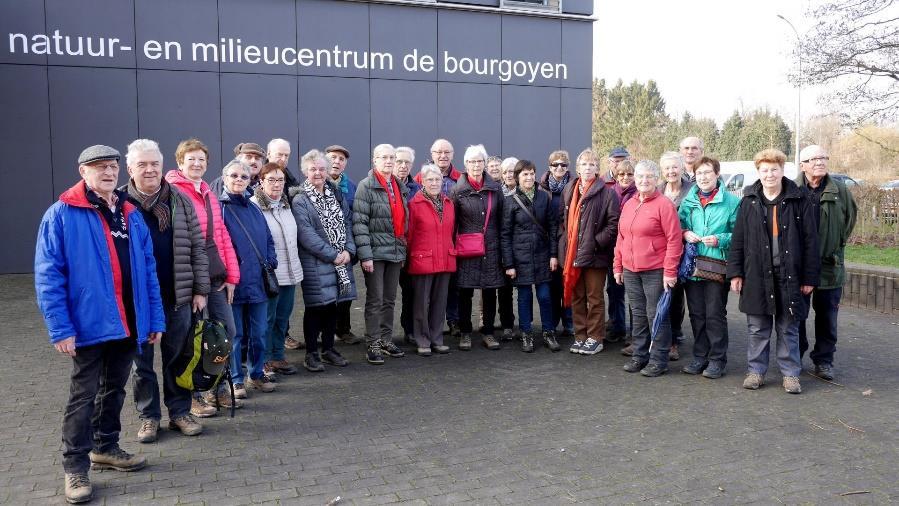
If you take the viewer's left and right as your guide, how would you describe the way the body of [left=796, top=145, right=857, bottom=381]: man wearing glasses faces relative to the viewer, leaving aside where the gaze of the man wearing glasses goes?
facing the viewer and to the left of the viewer

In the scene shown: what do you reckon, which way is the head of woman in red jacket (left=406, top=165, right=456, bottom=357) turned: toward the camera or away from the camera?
toward the camera

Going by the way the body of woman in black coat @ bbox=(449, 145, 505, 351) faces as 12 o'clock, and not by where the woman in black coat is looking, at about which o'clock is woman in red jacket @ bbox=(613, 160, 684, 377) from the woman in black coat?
The woman in red jacket is roughly at 10 o'clock from the woman in black coat.

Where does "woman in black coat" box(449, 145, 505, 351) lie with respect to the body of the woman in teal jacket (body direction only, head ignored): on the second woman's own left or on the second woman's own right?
on the second woman's own right

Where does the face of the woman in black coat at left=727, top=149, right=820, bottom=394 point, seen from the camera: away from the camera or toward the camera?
toward the camera

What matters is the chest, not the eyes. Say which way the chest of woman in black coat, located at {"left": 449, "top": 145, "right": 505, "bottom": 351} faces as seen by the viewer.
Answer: toward the camera

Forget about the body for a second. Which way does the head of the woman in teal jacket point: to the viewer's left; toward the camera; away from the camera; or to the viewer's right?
toward the camera

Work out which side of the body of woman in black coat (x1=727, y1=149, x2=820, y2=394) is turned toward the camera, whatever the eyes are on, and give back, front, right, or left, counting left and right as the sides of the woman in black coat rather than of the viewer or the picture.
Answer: front

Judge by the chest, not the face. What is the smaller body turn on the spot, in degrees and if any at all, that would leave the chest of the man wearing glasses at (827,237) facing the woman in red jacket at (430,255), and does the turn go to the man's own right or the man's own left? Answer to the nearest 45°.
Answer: approximately 45° to the man's own right

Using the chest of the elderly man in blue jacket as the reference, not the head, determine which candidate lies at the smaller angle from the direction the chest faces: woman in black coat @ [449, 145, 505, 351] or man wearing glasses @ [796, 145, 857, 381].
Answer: the man wearing glasses

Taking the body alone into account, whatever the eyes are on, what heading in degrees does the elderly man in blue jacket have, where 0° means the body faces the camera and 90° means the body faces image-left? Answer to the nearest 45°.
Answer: approximately 315°

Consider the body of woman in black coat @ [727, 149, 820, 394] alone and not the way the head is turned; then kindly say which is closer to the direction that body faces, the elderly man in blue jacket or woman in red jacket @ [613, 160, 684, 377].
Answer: the elderly man in blue jacket

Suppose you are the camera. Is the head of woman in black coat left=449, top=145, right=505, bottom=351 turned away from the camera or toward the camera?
toward the camera

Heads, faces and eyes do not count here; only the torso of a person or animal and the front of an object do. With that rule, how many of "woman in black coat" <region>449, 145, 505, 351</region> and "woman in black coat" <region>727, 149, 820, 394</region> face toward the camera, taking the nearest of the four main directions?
2

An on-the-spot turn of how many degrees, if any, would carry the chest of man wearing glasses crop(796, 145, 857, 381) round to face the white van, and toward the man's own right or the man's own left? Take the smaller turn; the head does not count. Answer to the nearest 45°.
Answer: approximately 135° to the man's own right

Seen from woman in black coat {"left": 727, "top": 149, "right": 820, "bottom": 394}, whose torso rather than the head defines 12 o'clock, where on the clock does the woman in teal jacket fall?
The woman in teal jacket is roughly at 4 o'clock from the woman in black coat.

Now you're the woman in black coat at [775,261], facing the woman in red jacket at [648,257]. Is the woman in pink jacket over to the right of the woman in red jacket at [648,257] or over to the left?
left

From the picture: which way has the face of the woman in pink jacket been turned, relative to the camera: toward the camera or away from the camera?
toward the camera

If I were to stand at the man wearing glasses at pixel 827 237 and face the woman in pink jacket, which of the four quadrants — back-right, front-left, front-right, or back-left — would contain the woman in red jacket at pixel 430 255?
front-right
